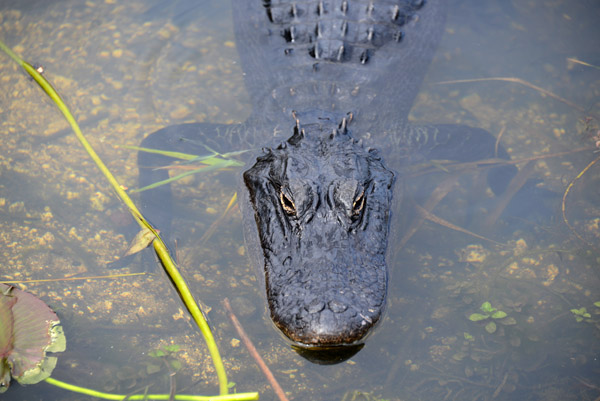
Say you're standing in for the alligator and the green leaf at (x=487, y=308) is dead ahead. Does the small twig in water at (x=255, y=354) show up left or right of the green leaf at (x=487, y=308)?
right

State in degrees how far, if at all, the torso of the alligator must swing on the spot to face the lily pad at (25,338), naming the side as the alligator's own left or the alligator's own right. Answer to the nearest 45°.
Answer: approximately 45° to the alligator's own right

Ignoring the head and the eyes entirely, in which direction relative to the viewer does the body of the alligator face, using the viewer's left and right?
facing the viewer

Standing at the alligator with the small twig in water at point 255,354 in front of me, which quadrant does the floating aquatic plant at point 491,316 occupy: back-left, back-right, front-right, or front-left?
front-left

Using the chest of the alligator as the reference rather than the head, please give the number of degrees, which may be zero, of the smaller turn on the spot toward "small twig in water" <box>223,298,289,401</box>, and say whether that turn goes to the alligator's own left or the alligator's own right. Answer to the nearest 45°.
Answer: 0° — it already faces it

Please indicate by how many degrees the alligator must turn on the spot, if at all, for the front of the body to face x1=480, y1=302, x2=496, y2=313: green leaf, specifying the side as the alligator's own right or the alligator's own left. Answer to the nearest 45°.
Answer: approximately 45° to the alligator's own left

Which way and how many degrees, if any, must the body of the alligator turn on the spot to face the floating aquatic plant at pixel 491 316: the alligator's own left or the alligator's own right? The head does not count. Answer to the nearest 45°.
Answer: approximately 45° to the alligator's own left

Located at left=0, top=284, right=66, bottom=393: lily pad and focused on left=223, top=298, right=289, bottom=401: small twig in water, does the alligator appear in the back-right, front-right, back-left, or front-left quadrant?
front-left
